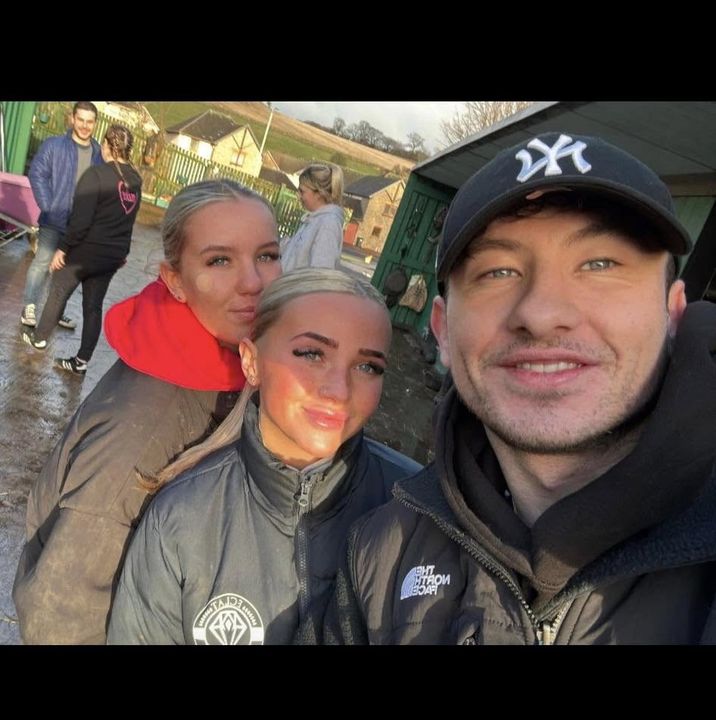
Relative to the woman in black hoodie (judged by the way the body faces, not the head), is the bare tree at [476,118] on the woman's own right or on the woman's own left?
on the woman's own right

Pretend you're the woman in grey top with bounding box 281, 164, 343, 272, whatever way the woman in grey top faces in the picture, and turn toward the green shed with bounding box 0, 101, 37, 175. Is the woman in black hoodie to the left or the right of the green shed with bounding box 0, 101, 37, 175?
left

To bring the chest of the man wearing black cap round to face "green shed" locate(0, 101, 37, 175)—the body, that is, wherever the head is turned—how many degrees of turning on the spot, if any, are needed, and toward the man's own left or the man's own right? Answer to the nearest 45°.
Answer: approximately 135° to the man's own right

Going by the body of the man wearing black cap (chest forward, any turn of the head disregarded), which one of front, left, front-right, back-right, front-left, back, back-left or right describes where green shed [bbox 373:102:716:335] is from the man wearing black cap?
back
